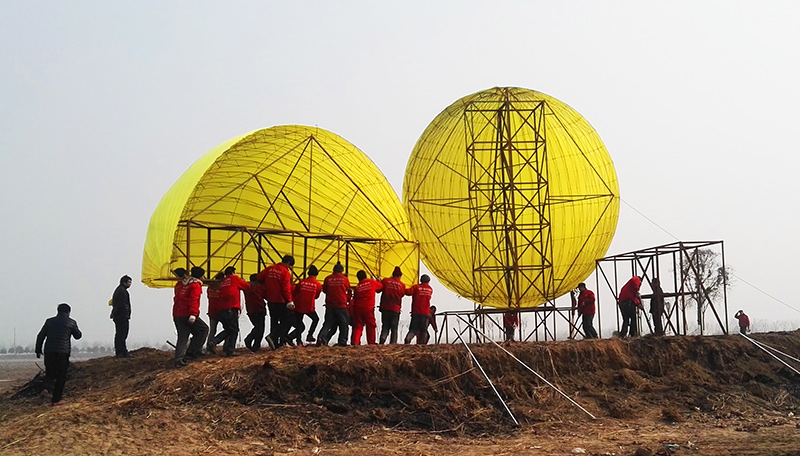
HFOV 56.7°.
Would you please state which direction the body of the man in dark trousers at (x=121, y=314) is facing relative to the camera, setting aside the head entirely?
to the viewer's right

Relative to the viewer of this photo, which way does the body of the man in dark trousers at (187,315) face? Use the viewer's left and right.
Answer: facing away from the viewer and to the right of the viewer

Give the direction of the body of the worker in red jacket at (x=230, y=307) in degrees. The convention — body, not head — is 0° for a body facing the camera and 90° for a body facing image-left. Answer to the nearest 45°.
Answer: approximately 225°

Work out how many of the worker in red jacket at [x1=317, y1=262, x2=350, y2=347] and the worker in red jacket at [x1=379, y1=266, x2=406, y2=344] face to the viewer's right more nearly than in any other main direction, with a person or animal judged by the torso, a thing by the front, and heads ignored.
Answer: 0

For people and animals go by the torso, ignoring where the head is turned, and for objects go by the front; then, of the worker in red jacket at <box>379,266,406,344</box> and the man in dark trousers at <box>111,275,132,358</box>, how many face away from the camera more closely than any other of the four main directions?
1

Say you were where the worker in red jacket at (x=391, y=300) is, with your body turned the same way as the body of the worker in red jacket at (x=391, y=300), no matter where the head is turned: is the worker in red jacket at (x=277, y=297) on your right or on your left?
on your left

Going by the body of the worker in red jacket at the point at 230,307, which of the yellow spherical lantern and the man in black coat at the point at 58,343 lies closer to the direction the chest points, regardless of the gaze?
the yellow spherical lantern

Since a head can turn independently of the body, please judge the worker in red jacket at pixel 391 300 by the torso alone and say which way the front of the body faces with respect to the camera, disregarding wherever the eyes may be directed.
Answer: away from the camera

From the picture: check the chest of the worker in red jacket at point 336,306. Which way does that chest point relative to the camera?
away from the camera

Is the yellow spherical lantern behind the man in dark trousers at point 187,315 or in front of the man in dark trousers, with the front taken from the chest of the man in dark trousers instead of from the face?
in front

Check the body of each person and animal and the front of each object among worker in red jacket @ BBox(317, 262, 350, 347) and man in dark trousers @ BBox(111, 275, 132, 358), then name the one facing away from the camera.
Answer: the worker in red jacket
